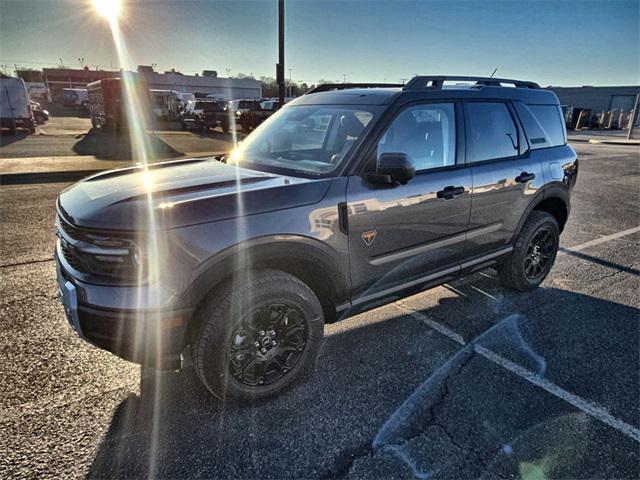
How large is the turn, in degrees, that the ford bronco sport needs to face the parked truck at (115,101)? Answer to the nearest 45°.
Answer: approximately 90° to its right

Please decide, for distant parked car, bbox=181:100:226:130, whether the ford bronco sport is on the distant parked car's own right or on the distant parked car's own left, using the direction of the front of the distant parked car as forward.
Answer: on the distant parked car's own left

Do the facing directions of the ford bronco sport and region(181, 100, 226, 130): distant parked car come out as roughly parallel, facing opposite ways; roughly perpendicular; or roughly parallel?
roughly parallel

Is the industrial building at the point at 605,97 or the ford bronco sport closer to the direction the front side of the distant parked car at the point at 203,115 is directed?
the ford bronco sport

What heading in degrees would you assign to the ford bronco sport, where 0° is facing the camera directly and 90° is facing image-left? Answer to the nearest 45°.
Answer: approximately 45°

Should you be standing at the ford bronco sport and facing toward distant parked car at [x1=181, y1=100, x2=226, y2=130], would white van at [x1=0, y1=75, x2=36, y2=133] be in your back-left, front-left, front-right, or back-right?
front-left

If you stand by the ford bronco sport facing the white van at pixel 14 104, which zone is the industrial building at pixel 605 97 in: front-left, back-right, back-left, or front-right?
front-right

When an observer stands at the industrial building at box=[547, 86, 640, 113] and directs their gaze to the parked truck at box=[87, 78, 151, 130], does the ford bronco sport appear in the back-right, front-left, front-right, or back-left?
front-left

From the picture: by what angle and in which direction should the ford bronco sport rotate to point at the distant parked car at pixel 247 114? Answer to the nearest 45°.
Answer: approximately 135° to its right

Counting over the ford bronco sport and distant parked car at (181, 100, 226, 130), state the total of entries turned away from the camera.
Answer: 0

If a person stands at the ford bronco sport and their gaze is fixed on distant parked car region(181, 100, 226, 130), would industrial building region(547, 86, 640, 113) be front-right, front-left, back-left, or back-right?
front-right

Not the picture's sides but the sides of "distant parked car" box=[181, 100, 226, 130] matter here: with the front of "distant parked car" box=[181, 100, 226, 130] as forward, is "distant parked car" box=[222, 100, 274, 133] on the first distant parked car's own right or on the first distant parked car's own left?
on the first distant parked car's own left
